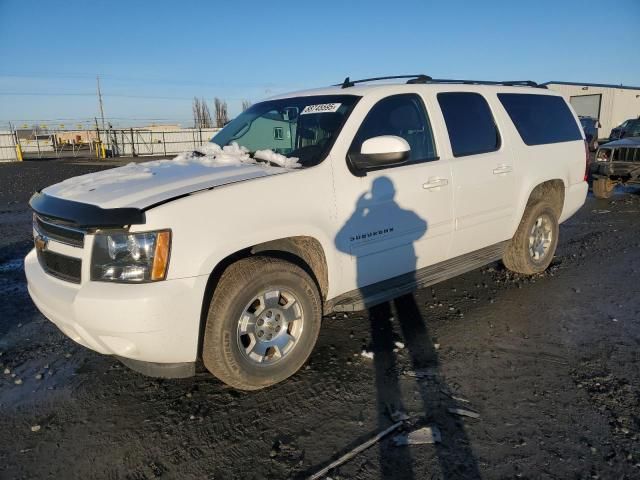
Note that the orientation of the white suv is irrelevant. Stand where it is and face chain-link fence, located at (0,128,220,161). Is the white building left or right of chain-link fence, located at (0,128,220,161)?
right

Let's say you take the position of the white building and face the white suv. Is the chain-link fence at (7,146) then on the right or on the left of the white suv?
right

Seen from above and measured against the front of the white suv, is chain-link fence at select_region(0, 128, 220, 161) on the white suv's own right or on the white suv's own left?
on the white suv's own right

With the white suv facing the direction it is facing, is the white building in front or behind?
behind

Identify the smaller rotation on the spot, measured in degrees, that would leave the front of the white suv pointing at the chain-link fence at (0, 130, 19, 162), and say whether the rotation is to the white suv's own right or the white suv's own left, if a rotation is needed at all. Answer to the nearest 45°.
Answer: approximately 90° to the white suv's own right

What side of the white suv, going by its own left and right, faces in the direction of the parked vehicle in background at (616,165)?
back

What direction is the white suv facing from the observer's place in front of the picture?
facing the viewer and to the left of the viewer

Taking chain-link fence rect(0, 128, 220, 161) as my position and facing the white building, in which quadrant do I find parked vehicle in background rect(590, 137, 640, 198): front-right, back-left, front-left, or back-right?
front-right
